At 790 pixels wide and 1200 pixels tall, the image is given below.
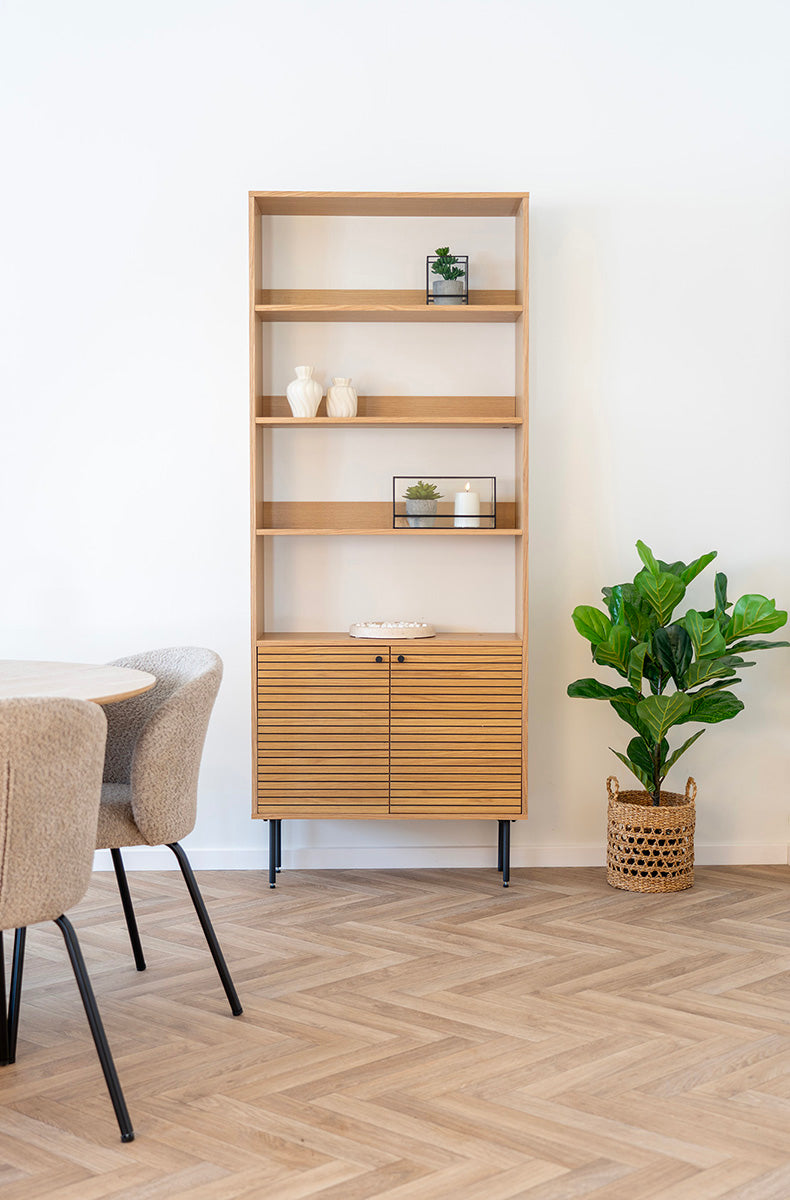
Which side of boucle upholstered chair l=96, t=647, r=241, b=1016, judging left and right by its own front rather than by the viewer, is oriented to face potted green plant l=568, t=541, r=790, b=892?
back

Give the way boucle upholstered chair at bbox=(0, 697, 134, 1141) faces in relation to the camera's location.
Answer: facing away from the viewer and to the left of the viewer

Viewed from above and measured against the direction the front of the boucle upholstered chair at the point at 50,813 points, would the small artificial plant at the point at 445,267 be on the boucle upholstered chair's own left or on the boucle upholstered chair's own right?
on the boucle upholstered chair's own right

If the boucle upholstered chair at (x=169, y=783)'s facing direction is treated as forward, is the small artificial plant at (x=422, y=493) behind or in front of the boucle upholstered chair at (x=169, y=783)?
behind

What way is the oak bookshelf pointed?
toward the camera

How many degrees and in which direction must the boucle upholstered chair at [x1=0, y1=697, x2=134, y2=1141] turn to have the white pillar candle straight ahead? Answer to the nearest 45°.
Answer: approximately 90° to its right

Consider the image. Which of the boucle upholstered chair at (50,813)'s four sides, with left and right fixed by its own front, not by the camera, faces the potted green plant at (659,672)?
right

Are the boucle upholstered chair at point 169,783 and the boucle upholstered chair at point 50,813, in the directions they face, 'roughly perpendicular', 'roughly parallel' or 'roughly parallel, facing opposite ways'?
roughly perpendicular

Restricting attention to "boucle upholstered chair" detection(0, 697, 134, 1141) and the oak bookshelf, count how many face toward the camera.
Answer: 1

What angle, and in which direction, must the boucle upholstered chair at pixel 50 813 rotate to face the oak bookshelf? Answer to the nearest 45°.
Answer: approximately 90° to its right

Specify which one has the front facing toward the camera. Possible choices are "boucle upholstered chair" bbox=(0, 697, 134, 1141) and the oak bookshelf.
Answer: the oak bookshelf

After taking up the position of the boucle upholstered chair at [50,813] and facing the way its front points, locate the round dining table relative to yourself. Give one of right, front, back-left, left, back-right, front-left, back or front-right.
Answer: front-right
